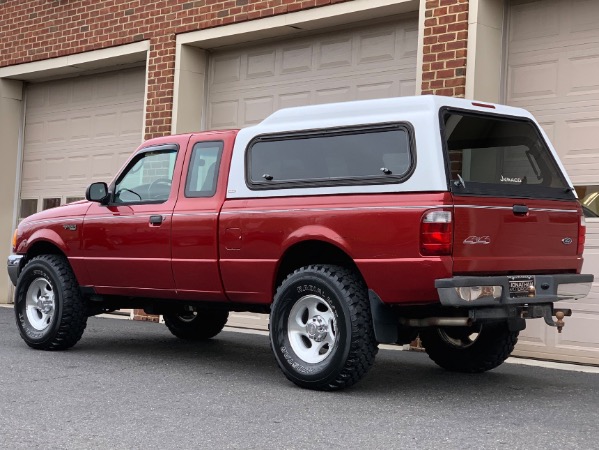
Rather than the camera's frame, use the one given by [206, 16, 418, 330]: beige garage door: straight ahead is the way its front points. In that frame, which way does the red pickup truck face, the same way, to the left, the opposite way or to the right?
to the right

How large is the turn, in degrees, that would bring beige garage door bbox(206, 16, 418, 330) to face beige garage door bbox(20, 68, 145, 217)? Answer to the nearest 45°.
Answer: approximately 90° to its right

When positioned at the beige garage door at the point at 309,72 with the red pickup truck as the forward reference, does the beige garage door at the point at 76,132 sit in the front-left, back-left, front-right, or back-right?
back-right

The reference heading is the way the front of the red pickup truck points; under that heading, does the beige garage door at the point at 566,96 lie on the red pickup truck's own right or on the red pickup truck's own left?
on the red pickup truck's own right

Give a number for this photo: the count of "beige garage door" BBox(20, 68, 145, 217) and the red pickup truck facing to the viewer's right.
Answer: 0

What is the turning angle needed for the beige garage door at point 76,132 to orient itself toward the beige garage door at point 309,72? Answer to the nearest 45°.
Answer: approximately 90° to its left

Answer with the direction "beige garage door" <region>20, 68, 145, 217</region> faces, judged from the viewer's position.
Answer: facing the viewer and to the left of the viewer

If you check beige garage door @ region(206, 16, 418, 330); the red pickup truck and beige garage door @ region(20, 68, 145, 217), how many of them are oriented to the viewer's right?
0

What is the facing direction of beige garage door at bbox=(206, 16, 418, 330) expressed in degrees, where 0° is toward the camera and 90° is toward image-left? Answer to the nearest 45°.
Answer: approximately 45°

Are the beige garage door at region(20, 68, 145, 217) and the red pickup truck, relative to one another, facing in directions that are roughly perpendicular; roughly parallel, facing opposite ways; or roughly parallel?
roughly perpendicular

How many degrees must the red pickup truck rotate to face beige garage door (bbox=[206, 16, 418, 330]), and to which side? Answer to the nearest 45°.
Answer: approximately 45° to its right

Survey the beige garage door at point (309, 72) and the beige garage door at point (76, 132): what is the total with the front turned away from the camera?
0

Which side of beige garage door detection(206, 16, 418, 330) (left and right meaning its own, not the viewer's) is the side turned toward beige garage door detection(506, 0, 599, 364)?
left

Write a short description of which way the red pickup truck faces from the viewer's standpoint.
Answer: facing away from the viewer and to the left of the viewer

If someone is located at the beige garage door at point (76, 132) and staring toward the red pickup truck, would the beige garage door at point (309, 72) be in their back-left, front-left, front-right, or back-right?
front-left

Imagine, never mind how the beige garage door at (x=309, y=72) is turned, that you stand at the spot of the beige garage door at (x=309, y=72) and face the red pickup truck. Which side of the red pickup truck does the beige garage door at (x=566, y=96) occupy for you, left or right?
left
